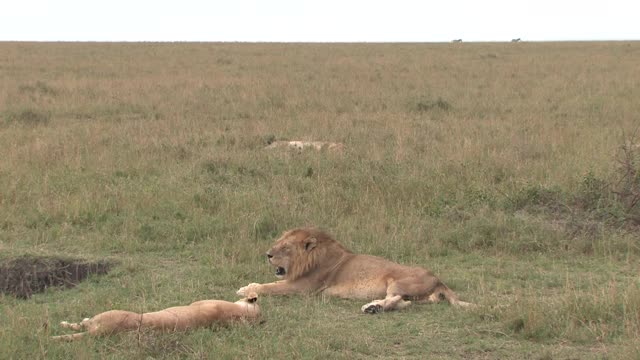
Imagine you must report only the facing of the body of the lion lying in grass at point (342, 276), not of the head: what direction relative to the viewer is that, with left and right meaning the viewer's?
facing to the left of the viewer

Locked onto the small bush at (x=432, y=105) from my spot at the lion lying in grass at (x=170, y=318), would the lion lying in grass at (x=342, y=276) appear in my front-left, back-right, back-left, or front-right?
front-right

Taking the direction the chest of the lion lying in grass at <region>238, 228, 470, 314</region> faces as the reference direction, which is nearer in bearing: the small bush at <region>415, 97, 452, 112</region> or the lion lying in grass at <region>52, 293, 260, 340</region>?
the lion lying in grass

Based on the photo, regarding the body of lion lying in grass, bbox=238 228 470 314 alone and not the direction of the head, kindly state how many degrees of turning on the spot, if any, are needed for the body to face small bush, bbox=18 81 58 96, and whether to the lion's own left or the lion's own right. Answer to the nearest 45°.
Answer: approximately 45° to the lion's own right

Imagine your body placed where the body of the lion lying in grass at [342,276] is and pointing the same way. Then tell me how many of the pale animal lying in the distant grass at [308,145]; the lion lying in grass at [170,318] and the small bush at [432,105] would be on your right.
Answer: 2

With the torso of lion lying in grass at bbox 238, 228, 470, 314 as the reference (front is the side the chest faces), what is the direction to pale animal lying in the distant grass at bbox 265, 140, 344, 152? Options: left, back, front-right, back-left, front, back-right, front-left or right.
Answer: right

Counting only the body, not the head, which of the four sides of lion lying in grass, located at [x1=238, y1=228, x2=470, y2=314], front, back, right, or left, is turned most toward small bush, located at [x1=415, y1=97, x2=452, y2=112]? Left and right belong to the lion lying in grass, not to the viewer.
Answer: right

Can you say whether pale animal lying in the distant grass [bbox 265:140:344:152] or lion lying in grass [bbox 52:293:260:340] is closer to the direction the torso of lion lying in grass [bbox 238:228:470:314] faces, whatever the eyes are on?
the lion lying in grass

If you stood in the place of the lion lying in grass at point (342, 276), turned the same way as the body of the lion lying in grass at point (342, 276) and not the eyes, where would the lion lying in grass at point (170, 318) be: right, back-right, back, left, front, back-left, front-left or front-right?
front-left
